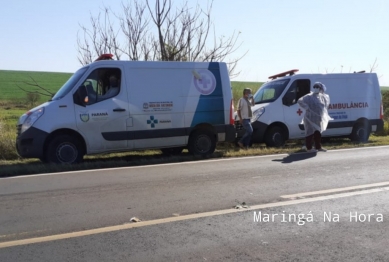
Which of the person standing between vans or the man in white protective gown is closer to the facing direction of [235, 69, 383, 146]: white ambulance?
the person standing between vans

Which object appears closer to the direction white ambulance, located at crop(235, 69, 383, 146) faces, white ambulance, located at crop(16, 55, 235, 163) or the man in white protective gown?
the white ambulance

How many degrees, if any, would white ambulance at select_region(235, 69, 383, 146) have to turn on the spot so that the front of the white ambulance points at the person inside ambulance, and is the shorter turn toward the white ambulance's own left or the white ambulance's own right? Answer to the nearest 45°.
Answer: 0° — it already faces them

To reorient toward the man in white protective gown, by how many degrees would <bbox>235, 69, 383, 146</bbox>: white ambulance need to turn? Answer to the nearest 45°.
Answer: approximately 45° to its left

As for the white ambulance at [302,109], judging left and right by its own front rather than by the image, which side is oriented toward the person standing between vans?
front

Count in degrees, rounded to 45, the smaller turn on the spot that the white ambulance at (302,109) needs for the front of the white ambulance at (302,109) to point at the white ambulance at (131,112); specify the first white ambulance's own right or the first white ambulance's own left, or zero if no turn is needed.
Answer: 0° — it already faces it

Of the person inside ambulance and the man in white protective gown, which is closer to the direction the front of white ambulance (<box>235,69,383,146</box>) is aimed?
the person inside ambulance

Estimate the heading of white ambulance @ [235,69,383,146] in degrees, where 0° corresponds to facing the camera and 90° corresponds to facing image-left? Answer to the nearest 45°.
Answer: approximately 45°
